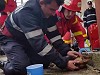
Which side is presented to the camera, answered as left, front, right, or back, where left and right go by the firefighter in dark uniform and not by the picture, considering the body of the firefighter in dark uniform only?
right

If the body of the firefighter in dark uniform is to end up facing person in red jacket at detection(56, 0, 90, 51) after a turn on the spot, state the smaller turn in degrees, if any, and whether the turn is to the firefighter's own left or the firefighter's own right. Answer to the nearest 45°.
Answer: approximately 45° to the firefighter's own left

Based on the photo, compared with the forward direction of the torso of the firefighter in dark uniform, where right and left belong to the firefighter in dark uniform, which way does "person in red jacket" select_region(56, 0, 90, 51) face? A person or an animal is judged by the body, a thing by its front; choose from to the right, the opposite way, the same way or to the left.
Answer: to the right

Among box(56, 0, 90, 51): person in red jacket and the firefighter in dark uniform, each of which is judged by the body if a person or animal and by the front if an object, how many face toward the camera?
1

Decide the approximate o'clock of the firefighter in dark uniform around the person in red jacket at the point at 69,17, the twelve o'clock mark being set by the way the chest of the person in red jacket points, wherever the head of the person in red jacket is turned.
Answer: The firefighter in dark uniform is roughly at 1 o'clock from the person in red jacket.

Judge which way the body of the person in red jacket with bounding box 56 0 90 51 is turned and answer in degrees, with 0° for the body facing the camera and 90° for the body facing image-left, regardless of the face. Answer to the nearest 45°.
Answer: approximately 0°
